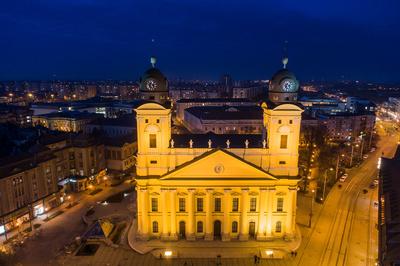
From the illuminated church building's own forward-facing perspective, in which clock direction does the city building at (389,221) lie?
The city building is roughly at 10 o'clock from the illuminated church building.

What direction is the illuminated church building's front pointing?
toward the camera
